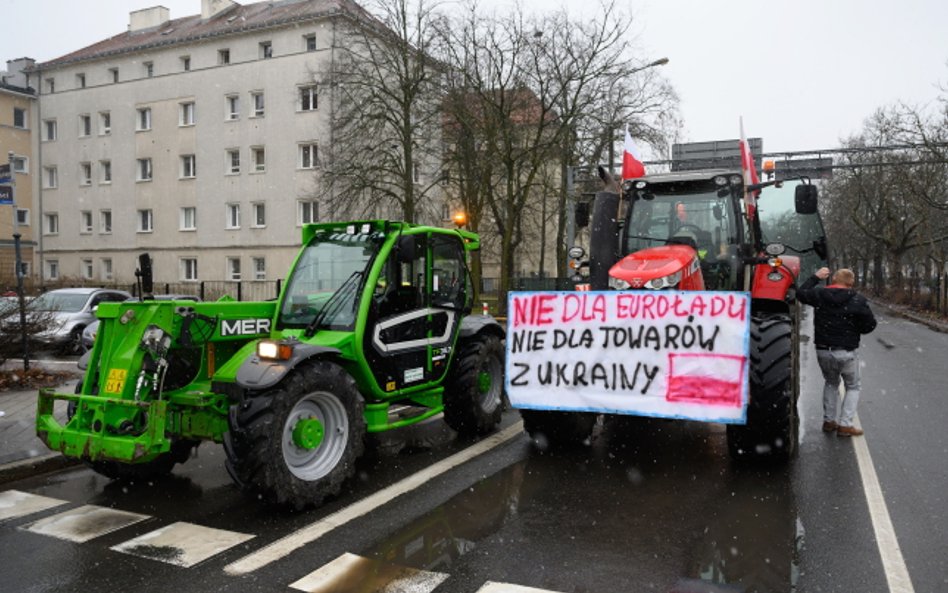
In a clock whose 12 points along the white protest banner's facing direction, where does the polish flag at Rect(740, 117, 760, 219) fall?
The polish flag is roughly at 7 o'clock from the white protest banner.

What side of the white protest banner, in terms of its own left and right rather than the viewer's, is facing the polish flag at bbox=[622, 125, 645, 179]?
back

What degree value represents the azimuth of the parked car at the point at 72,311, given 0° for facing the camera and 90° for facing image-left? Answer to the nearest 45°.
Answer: approximately 45°

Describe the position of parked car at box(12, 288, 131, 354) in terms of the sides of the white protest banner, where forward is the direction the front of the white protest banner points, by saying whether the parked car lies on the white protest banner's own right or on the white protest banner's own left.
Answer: on the white protest banner's own right

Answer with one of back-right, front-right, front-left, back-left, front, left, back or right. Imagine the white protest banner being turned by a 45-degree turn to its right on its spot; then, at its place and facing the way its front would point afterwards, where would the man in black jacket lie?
back

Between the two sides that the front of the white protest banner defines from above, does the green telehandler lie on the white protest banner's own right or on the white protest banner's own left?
on the white protest banner's own right

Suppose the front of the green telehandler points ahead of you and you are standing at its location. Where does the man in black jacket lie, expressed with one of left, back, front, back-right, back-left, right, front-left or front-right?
back-left
